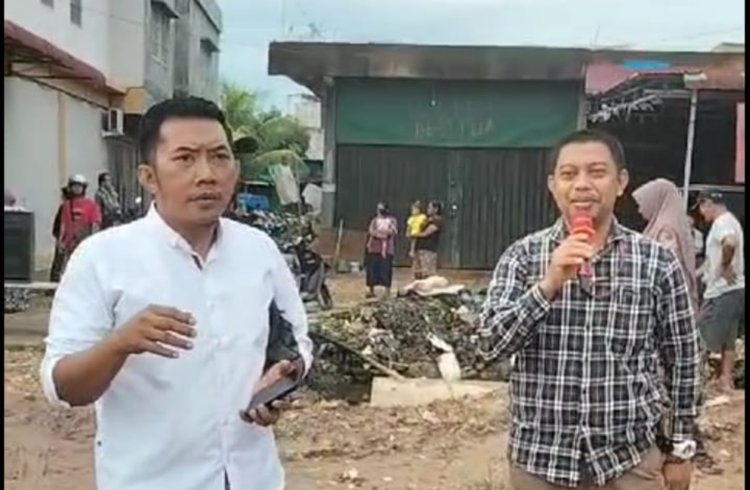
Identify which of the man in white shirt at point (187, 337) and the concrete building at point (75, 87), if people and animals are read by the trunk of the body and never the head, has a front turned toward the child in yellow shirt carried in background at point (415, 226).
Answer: the concrete building

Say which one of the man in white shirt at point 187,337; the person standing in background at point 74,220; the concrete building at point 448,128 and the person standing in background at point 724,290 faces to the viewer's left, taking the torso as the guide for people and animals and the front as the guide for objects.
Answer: the person standing in background at point 724,290

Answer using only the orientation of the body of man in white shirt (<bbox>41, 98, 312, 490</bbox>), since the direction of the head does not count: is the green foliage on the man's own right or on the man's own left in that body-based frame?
on the man's own left

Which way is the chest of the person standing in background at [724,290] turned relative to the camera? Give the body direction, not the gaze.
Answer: to the viewer's left

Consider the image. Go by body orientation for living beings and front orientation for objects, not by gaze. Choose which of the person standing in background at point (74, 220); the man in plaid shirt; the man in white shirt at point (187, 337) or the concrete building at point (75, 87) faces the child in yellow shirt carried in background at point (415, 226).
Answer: the concrete building

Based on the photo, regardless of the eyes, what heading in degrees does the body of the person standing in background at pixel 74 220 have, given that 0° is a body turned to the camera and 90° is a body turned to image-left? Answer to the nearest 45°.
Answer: approximately 0°

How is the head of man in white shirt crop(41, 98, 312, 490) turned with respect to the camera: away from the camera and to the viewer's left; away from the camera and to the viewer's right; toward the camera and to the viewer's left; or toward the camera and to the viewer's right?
toward the camera and to the viewer's right

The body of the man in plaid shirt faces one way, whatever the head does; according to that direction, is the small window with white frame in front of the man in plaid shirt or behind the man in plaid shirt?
behind

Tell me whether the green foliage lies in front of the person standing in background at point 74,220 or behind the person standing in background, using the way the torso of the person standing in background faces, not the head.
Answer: behind

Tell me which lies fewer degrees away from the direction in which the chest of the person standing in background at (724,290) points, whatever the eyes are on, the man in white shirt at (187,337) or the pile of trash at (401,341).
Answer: the pile of trash

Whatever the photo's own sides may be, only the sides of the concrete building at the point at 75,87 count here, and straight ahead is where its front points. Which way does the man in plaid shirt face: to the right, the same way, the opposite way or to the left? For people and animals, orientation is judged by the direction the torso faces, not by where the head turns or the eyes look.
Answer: to the right
